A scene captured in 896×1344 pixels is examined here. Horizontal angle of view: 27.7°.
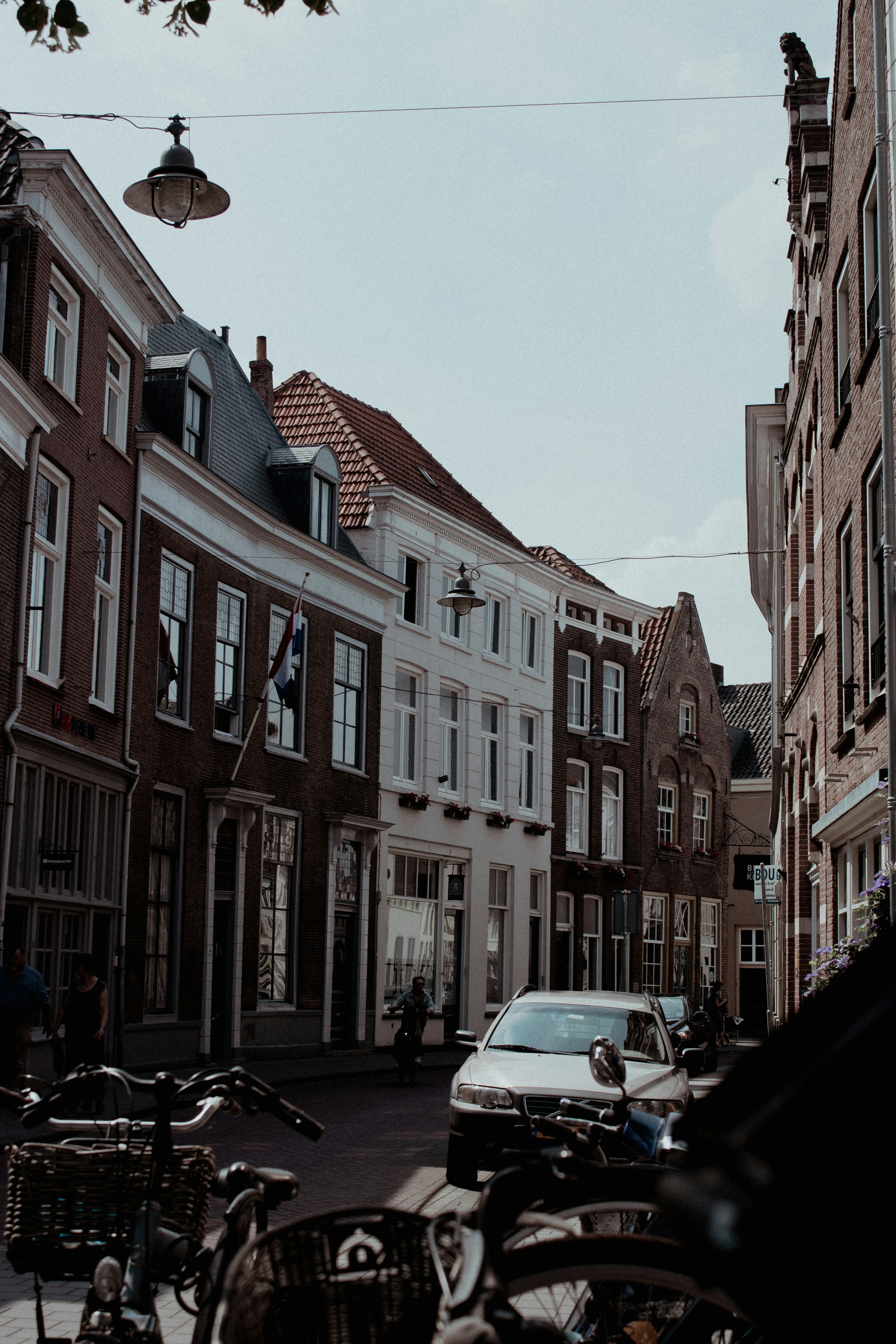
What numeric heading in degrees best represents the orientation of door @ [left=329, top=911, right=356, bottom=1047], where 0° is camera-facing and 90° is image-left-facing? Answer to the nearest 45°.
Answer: approximately 315°

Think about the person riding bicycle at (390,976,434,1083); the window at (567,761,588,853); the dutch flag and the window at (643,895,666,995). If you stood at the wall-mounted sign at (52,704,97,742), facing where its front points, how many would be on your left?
4

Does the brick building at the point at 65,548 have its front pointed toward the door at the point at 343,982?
no

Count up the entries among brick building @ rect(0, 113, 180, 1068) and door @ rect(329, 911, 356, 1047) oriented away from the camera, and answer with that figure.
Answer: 0

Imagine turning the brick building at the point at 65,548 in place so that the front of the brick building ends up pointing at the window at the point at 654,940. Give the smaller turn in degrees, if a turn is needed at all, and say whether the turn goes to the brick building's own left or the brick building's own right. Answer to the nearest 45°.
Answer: approximately 90° to the brick building's own left

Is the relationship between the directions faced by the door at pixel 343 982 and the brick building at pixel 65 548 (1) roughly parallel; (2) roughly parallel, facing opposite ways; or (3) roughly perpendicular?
roughly parallel

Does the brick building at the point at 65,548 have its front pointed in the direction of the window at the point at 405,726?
no

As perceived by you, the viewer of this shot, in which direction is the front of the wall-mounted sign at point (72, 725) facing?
facing the viewer and to the right of the viewer

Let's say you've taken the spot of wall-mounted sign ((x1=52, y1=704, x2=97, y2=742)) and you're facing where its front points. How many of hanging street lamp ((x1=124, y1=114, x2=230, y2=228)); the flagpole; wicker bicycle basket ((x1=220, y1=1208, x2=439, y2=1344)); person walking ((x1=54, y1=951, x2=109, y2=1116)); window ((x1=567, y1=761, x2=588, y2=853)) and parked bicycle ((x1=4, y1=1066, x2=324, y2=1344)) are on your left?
2

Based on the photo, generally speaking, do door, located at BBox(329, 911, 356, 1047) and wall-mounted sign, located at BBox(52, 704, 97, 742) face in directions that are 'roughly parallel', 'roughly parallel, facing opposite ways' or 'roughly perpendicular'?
roughly parallel

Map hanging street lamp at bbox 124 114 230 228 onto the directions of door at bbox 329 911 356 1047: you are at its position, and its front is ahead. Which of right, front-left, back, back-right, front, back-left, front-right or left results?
front-right

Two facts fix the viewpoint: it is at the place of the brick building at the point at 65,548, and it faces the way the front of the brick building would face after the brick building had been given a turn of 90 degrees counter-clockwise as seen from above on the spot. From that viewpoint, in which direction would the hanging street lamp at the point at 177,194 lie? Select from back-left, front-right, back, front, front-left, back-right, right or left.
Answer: back-right

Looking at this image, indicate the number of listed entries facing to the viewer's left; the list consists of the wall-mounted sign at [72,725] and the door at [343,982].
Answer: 0

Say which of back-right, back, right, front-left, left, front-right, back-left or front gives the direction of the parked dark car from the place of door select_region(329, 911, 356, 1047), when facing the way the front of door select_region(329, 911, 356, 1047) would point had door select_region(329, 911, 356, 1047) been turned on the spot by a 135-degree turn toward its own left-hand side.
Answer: back-right

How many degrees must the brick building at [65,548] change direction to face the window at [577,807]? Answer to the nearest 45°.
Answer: approximately 90° to its left

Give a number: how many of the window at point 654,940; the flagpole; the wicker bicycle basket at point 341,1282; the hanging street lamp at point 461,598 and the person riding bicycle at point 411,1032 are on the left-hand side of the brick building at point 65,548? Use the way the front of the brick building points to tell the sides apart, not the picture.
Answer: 4

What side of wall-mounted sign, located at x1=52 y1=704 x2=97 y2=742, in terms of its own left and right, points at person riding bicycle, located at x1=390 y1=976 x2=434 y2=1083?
left
